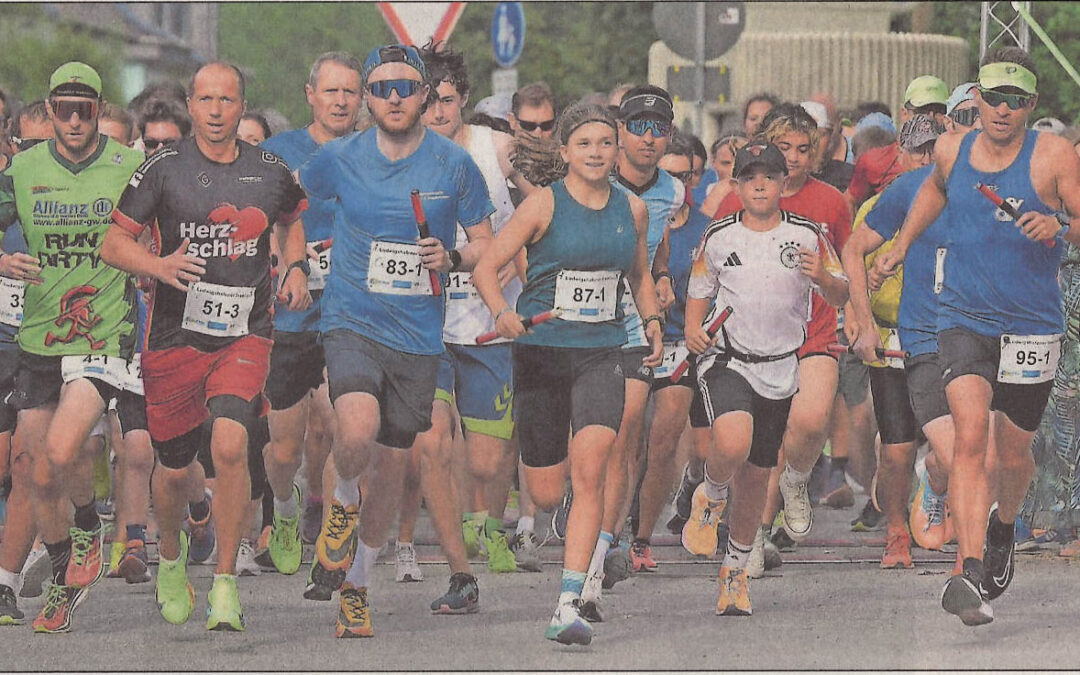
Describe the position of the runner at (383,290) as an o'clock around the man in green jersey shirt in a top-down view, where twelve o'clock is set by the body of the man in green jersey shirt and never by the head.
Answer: The runner is roughly at 10 o'clock from the man in green jersey shirt.

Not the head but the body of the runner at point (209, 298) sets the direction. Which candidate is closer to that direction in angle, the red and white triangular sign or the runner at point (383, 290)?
the runner

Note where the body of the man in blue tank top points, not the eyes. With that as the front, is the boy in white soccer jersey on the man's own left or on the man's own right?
on the man's own right
